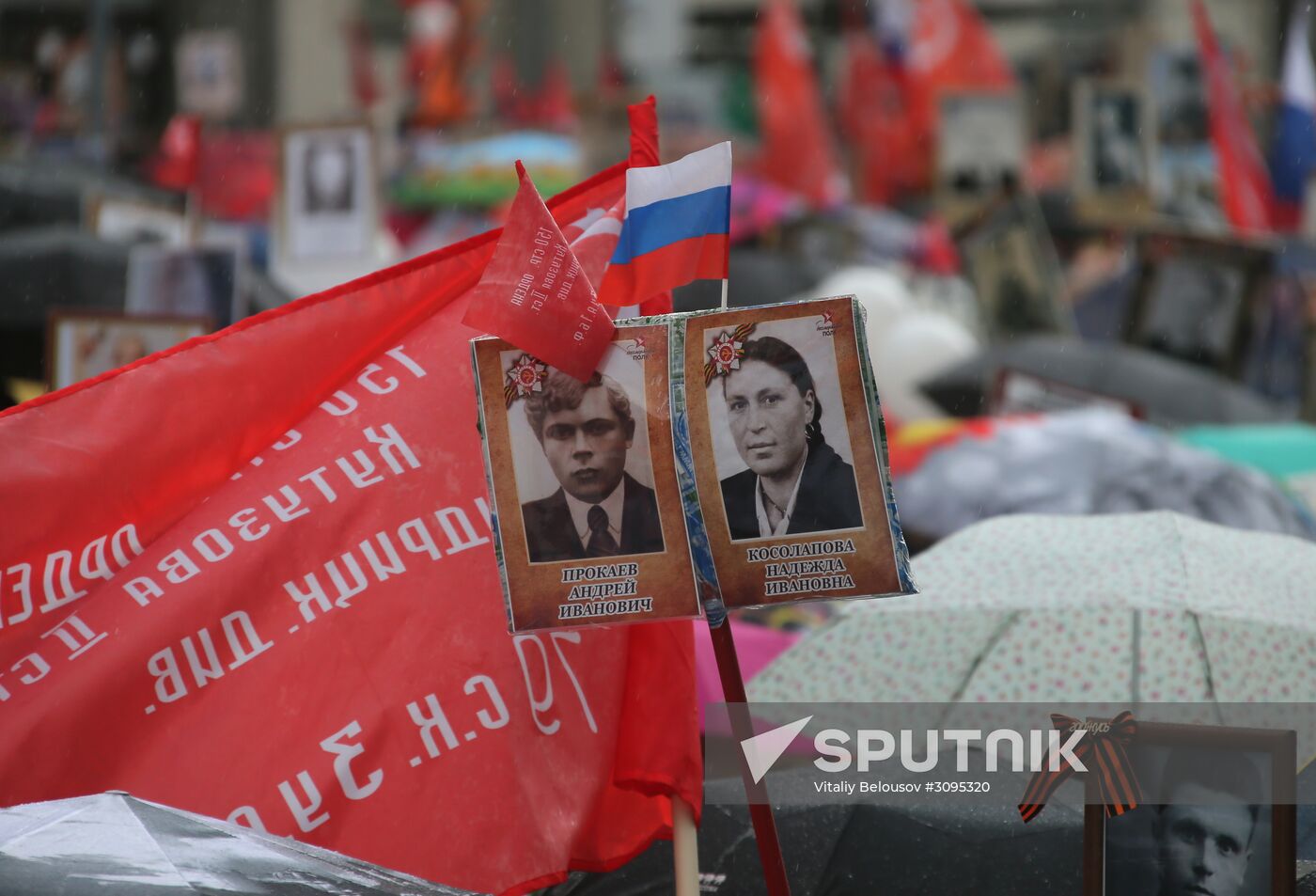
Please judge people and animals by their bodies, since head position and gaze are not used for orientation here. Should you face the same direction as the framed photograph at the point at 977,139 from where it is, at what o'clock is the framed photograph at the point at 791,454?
the framed photograph at the point at 791,454 is roughly at 12 o'clock from the framed photograph at the point at 977,139.

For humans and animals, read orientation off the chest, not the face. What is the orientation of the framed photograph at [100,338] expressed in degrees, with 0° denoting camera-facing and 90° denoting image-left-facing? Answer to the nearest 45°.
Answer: approximately 0°

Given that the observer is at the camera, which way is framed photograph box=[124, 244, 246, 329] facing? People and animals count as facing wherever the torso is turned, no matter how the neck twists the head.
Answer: facing the viewer

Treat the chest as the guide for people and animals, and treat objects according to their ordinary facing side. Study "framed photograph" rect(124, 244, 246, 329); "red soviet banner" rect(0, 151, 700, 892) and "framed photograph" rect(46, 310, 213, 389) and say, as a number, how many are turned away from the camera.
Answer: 1

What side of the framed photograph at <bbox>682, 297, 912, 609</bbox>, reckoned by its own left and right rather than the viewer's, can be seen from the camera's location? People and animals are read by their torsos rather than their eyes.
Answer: front

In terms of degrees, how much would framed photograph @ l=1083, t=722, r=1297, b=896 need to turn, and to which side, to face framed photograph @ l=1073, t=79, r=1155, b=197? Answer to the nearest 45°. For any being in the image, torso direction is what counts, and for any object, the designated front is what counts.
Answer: approximately 180°

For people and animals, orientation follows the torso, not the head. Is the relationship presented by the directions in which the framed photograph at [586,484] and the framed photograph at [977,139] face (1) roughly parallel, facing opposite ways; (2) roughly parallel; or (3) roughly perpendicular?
roughly parallel

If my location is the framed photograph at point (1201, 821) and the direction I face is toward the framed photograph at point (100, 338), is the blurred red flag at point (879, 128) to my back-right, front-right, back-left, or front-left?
front-right

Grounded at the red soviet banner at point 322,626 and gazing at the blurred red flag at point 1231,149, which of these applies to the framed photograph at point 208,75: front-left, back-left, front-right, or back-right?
front-left

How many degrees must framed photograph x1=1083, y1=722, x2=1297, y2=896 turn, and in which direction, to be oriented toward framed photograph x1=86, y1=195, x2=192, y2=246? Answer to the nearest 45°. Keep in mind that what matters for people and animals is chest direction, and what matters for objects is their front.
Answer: approximately 135° to its right

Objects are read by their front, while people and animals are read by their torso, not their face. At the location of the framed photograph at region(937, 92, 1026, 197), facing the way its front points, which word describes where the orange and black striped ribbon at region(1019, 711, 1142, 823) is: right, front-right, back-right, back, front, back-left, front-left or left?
front

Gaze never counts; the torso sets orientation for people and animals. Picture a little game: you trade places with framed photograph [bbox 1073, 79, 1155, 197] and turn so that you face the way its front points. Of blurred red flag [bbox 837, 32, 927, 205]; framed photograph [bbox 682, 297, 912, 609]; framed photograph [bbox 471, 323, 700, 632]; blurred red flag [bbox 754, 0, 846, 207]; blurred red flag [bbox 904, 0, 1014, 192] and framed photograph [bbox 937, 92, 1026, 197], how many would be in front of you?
2

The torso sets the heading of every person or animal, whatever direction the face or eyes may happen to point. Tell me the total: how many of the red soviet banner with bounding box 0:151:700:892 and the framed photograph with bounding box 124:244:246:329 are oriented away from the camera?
1

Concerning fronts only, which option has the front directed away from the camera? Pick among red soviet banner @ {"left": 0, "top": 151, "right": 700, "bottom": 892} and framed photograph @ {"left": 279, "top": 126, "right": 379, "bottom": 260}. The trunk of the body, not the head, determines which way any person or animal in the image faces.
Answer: the red soviet banner

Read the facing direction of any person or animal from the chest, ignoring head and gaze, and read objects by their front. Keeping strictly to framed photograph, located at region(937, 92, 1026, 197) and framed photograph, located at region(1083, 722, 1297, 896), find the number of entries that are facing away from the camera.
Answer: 0
